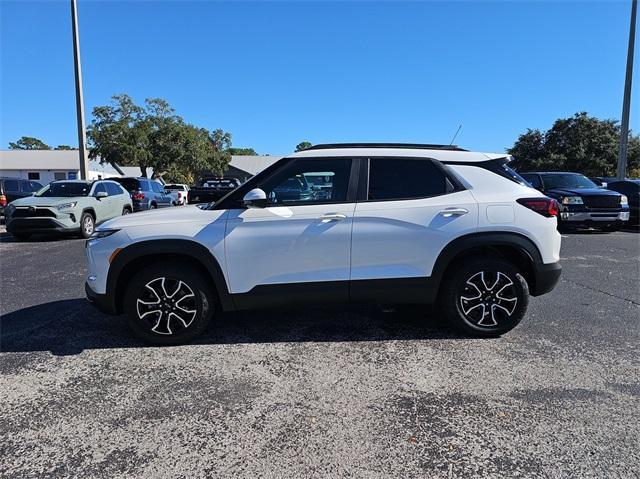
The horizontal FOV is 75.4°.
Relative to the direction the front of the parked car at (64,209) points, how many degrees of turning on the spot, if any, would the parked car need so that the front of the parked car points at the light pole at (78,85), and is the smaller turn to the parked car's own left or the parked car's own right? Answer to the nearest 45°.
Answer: approximately 135° to the parked car's own right

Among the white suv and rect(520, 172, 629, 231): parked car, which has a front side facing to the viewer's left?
the white suv

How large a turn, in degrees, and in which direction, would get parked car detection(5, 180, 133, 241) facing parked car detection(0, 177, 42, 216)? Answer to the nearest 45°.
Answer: approximately 135° to its right

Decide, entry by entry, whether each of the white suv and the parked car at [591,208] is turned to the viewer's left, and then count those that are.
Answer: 1

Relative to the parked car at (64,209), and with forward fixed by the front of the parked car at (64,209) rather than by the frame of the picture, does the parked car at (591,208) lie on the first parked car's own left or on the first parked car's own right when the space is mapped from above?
on the first parked car's own left

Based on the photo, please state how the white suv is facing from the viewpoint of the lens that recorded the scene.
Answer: facing to the left of the viewer

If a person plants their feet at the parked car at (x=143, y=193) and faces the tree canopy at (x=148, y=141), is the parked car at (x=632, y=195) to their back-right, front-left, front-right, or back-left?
back-right

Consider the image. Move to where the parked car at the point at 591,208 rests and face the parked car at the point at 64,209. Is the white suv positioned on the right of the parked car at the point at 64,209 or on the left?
left

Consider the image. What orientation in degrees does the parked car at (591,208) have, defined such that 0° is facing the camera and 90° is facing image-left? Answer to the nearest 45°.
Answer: approximately 315°

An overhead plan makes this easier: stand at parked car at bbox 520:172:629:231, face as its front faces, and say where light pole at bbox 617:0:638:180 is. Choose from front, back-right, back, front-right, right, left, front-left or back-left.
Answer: back-left
